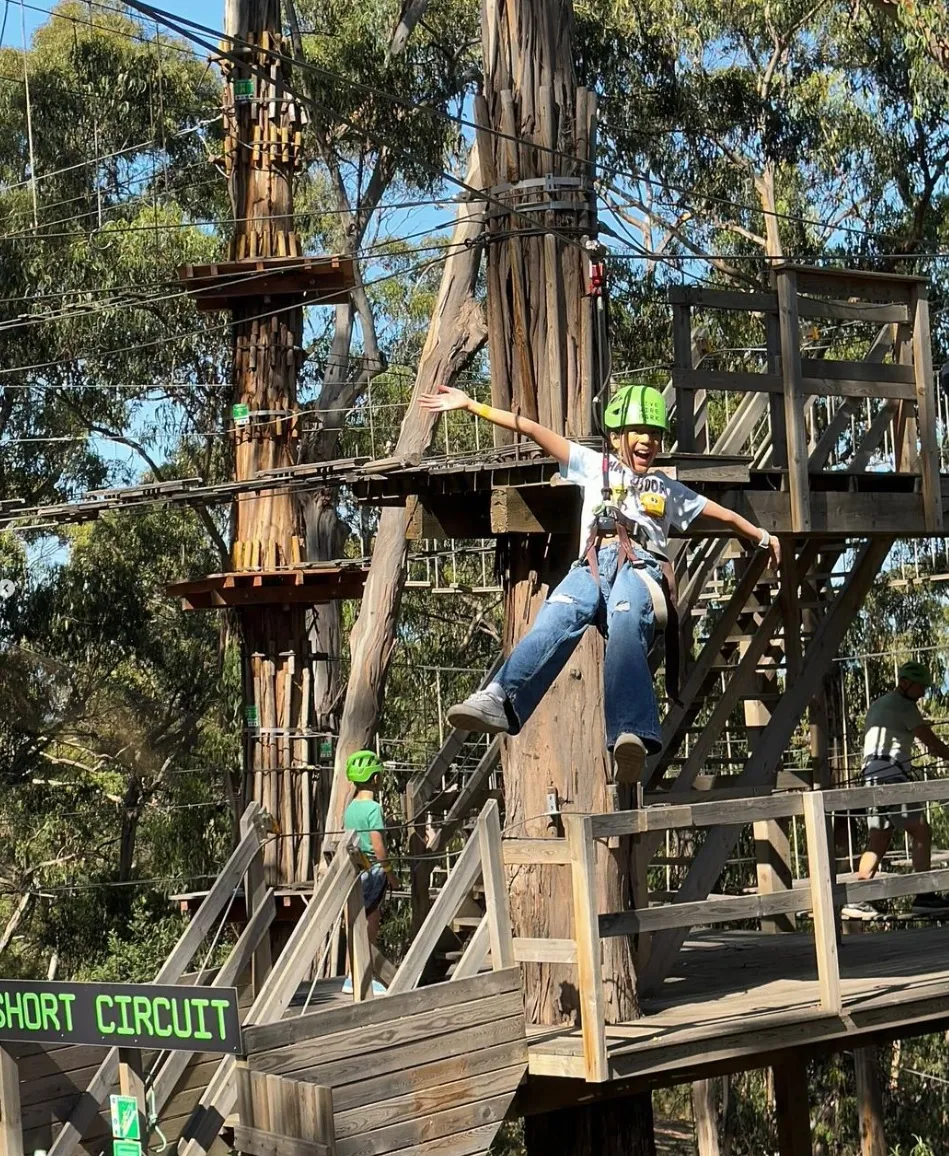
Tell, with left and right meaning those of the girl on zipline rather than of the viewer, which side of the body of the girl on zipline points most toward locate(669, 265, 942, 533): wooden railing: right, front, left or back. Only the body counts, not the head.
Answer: back

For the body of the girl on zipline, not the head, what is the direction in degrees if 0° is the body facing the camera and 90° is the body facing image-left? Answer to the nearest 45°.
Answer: approximately 0°

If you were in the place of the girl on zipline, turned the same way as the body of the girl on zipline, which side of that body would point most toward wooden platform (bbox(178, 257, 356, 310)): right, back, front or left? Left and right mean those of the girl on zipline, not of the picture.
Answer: back

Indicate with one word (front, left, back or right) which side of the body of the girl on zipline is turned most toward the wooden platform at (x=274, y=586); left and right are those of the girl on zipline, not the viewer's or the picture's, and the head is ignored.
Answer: back

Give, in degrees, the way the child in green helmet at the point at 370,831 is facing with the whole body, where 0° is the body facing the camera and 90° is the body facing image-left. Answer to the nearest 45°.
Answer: approximately 225°

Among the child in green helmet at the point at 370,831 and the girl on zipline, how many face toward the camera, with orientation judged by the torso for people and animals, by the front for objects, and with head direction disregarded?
1

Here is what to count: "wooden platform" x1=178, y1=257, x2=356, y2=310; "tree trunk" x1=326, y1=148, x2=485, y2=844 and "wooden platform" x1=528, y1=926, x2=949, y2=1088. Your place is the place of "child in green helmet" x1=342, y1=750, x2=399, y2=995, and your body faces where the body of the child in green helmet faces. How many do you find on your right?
1

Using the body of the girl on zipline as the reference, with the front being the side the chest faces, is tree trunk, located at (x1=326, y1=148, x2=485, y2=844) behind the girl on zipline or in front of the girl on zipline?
behind
